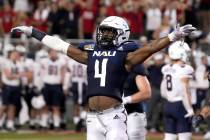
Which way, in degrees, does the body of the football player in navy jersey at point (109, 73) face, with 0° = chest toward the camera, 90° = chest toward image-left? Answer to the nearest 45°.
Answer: approximately 45°

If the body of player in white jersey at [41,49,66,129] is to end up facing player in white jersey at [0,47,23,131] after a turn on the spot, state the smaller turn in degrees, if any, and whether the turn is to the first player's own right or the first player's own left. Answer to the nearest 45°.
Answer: approximately 90° to the first player's own right

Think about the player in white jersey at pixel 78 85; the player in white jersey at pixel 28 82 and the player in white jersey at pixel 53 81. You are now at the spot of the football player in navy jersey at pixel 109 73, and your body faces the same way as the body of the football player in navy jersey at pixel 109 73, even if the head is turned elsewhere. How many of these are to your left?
0

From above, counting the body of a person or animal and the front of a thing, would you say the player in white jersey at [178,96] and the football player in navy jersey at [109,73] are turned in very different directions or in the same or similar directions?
very different directions

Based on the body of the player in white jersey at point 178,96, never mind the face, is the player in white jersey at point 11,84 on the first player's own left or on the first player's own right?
on the first player's own left

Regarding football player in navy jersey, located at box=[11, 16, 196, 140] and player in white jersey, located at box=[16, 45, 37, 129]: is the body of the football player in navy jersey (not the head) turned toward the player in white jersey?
no

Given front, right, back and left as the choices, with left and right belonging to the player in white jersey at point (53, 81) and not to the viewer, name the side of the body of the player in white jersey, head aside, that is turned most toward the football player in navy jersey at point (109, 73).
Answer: front

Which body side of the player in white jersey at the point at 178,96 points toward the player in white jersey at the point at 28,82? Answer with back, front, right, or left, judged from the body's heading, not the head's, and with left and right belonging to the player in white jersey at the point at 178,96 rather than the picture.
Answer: left

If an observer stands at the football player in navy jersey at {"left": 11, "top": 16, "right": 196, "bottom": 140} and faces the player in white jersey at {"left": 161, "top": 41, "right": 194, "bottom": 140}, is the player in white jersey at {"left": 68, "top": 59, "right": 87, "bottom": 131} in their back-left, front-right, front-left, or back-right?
front-left

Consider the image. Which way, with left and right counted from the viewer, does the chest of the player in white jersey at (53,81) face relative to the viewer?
facing the viewer

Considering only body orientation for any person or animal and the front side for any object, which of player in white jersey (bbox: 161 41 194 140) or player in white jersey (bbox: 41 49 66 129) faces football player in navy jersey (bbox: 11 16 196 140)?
player in white jersey (bbox: 41 49 66 129)

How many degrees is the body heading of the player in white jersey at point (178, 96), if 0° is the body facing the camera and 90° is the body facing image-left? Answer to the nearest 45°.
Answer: approximately 225°

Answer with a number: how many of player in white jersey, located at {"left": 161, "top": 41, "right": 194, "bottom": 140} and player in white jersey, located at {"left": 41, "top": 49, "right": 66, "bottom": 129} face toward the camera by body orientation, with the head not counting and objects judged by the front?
1

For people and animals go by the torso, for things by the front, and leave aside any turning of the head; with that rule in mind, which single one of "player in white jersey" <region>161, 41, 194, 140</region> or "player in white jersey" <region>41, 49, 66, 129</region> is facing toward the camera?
"player in white jersey" <region>41, 49, 66, 129</region>
